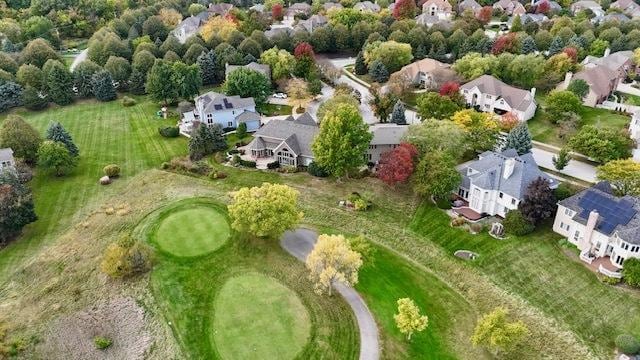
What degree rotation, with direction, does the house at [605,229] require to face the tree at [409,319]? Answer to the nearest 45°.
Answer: approximately 180°

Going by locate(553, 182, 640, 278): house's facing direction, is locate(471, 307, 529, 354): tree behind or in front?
behind

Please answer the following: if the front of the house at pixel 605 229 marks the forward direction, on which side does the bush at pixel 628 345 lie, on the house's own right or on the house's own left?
on the house's own right

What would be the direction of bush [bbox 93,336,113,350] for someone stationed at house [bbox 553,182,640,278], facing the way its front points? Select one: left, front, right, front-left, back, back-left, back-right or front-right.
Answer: back

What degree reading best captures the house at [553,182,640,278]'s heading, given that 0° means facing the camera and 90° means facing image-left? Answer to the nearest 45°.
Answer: approximately 225°

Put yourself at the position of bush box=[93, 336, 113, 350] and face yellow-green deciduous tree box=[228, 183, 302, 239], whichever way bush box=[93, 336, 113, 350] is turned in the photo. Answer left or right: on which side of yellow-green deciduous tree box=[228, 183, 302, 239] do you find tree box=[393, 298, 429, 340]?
right

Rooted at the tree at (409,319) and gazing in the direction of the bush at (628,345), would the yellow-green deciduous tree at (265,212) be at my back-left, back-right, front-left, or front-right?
back-left

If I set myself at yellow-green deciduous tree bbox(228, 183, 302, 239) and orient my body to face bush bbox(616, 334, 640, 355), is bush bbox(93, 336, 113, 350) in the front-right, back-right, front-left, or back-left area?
back-right
